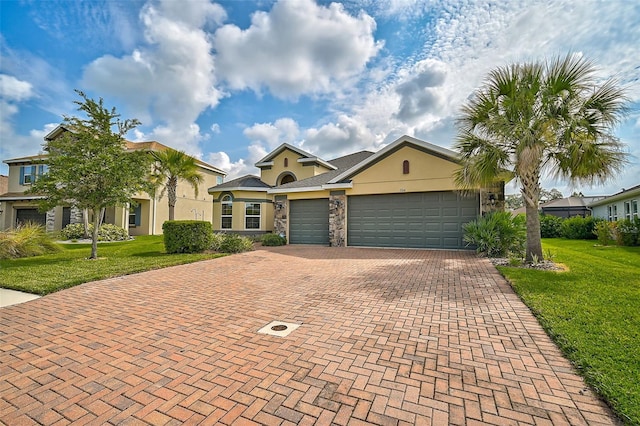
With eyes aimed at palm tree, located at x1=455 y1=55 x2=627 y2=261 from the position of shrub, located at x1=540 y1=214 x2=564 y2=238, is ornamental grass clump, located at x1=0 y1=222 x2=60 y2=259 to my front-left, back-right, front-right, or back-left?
front-right

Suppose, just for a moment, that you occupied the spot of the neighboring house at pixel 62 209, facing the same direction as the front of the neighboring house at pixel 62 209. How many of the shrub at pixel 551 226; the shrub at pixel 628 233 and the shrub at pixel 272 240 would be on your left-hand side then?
3

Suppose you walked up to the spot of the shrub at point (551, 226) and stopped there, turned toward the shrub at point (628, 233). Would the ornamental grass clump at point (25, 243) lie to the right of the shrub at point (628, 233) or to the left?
right

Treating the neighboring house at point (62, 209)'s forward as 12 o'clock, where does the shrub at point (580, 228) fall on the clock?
The shrub is roughly at 9 o'clock from the neighboring house.

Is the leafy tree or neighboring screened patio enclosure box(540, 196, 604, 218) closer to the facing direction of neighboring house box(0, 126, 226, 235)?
the leafy tree

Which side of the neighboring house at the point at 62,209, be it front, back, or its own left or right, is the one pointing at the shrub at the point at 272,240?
left

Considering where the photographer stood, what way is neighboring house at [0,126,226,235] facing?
facing the viewer and to the left of the viewer

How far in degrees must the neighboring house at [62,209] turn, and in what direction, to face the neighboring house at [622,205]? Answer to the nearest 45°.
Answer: approximately 90° to its left

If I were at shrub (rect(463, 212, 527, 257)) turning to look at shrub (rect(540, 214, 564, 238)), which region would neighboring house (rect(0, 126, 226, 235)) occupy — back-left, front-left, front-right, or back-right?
back-left

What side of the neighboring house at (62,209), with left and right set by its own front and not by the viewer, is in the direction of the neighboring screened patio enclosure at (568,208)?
left
